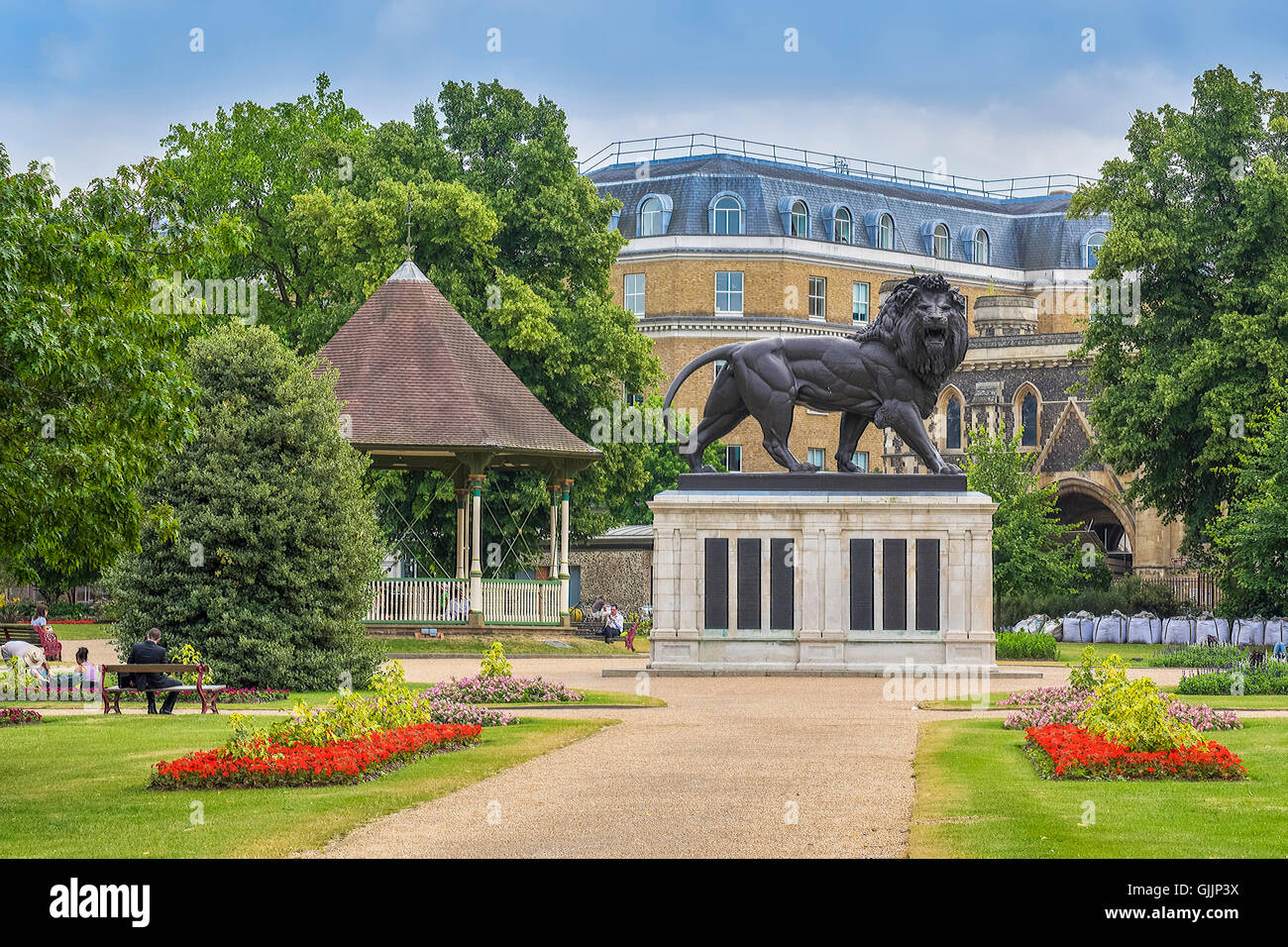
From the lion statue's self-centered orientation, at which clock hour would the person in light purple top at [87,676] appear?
The person in light purple top is roughly at 5 o'clock from the lion statue.

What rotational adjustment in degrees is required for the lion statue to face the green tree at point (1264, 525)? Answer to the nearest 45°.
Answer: approximately 45° to its left

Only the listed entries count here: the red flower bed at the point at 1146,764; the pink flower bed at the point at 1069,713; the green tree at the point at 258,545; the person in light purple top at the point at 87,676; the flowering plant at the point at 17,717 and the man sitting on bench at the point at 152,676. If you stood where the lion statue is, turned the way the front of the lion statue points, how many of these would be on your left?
0

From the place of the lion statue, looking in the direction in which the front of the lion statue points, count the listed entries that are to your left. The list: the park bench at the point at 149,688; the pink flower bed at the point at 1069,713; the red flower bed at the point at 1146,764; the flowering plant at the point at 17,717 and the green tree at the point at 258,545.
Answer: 0

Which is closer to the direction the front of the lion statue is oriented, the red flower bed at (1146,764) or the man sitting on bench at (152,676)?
the red flower bed

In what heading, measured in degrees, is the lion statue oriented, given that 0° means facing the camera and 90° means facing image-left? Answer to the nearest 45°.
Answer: approximately 270°

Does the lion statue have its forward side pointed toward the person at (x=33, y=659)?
no

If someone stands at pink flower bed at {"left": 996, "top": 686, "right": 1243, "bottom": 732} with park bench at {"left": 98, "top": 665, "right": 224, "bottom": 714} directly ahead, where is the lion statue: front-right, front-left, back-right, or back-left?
front-right

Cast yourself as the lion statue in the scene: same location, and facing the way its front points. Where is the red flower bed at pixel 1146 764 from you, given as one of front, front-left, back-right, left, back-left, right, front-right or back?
right

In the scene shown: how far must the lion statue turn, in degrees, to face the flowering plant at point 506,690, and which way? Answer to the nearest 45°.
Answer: approximately 135° to its right

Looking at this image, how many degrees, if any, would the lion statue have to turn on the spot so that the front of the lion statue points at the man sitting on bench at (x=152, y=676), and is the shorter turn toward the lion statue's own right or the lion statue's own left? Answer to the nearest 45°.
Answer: approximately 135° to the lion statue's own right

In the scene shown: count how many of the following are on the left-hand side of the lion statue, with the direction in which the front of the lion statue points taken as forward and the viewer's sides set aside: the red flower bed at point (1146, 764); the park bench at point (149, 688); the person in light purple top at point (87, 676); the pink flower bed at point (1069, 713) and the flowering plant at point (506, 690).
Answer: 0
